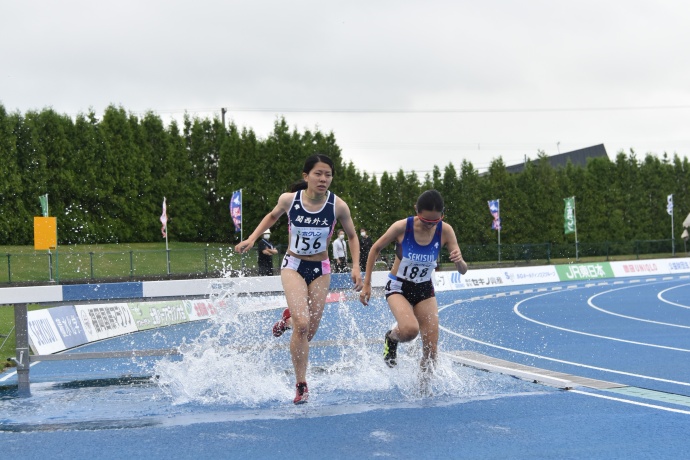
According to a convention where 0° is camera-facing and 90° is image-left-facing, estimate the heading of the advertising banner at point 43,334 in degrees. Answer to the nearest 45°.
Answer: approximately 315°

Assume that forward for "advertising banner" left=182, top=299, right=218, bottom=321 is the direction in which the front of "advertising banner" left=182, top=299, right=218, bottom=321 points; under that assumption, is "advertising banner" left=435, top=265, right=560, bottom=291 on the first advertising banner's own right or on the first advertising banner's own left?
on the first advertising banner's own left

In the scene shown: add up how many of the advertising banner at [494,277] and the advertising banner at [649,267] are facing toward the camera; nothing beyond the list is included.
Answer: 2

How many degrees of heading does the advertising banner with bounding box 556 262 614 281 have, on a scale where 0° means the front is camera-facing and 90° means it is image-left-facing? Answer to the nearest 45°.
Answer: approximately 0°

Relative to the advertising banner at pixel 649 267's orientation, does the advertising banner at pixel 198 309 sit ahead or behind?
ahead

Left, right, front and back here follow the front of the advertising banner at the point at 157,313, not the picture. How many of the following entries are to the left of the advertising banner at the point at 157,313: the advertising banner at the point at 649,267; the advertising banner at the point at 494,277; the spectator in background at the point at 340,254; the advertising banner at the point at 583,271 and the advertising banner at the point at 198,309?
5
